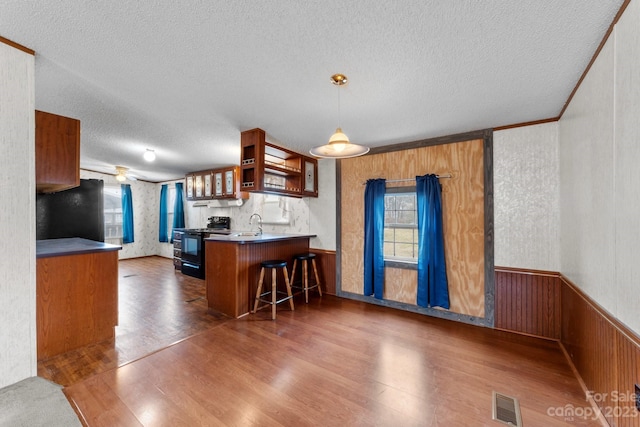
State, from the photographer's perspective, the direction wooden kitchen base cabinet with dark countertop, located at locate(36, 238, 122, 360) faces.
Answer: facing away from the viewer and to the right of the viewer

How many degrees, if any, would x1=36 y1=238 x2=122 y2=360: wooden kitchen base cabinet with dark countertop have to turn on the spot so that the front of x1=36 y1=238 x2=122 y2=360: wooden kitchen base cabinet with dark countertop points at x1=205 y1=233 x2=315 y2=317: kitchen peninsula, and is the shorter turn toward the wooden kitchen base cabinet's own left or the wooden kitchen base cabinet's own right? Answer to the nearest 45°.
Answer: approximately 45° to the wooden kitchen base cabinet's own right

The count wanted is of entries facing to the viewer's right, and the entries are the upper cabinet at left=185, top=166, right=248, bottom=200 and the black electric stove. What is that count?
0

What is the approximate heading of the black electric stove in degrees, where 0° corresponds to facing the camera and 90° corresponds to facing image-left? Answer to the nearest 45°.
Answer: approximately 45°

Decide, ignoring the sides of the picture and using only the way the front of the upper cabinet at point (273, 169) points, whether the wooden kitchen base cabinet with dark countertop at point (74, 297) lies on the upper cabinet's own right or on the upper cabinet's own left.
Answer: on the upper cabinet's own right

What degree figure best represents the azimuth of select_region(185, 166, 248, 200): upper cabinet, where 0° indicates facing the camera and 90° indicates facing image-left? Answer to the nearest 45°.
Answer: approximately 45°

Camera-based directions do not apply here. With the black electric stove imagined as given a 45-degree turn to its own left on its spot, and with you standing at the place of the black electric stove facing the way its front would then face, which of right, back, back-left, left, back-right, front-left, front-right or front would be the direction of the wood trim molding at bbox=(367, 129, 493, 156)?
front-left

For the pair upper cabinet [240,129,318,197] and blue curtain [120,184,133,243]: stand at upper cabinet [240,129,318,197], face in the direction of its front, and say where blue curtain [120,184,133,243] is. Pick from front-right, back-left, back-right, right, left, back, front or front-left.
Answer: back

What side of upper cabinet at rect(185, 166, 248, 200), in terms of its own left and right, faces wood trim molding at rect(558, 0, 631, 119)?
left

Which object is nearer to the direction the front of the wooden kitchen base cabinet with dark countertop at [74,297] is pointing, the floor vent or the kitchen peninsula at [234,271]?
the kitchen peninsula

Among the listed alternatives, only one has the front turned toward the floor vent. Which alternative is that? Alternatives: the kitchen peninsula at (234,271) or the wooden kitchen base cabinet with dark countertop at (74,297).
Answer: the kitchen peninsula at (234,271)
